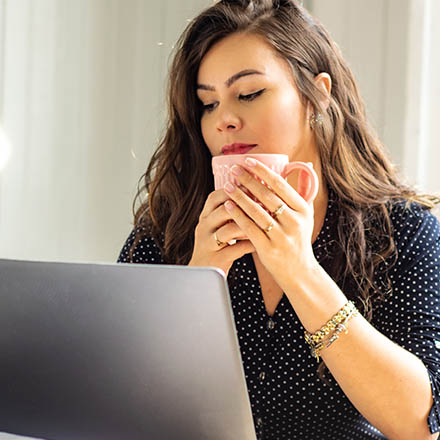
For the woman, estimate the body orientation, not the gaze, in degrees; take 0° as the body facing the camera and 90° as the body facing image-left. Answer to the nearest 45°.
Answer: approximately 45°

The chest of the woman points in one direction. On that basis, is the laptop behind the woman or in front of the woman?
in front

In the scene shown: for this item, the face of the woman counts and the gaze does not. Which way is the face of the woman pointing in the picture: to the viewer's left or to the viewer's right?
to the viewer's left
